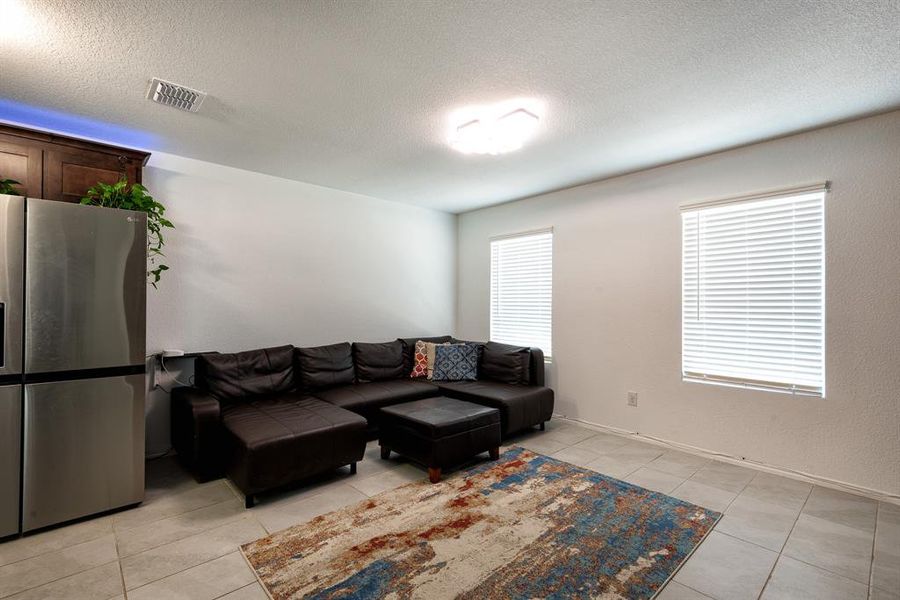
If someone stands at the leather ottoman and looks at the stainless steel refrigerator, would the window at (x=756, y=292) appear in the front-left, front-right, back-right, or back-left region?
back-left

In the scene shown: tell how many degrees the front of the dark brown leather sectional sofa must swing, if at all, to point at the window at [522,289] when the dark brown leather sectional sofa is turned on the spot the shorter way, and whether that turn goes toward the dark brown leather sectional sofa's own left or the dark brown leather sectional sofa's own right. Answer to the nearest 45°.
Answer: approximately 90° to the dark brown leather sectional sofa's own left

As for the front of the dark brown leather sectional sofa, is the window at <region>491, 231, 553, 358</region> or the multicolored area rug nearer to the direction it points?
the multicolored area rug

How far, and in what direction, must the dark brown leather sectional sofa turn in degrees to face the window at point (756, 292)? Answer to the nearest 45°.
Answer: approximately 45° to its left

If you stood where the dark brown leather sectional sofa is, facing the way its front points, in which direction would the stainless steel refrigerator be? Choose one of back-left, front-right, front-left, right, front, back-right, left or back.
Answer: right

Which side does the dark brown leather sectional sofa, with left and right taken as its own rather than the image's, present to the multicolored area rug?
front
